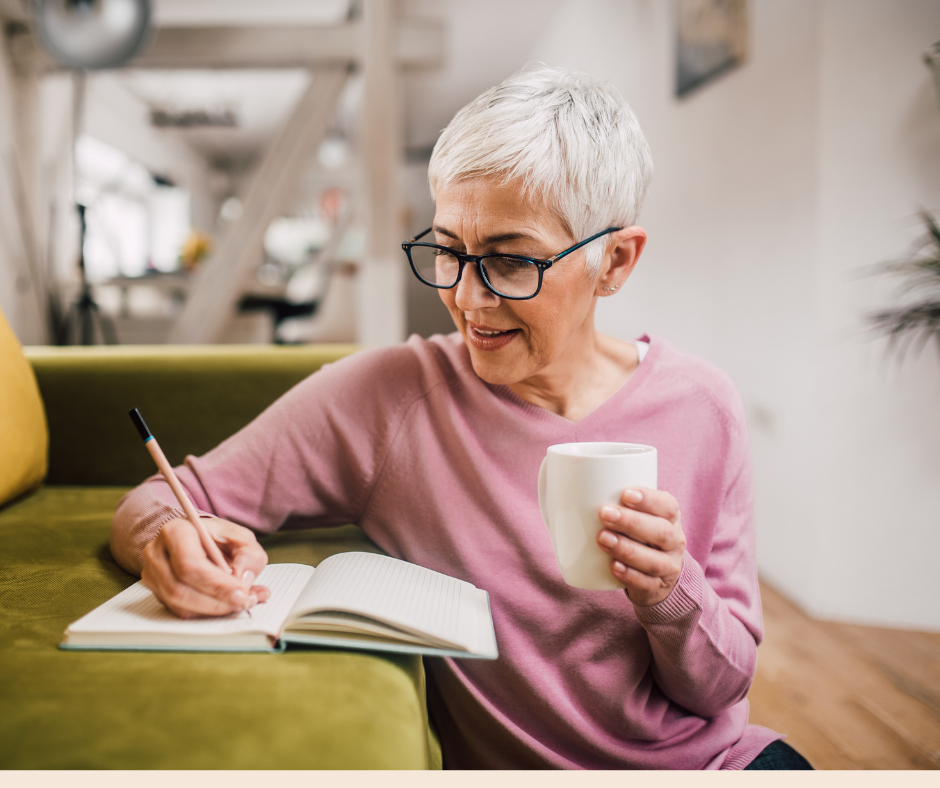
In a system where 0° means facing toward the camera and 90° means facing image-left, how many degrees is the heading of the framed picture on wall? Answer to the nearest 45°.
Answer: approximately 45°

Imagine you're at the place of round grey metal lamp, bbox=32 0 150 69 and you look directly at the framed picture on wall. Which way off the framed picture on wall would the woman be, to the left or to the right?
right

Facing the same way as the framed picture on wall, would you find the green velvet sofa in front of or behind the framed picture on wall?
in front

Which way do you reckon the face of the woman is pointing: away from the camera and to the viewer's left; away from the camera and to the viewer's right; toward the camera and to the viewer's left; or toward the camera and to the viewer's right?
toward the camera and to the viewer's left

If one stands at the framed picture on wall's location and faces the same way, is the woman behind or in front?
in front
